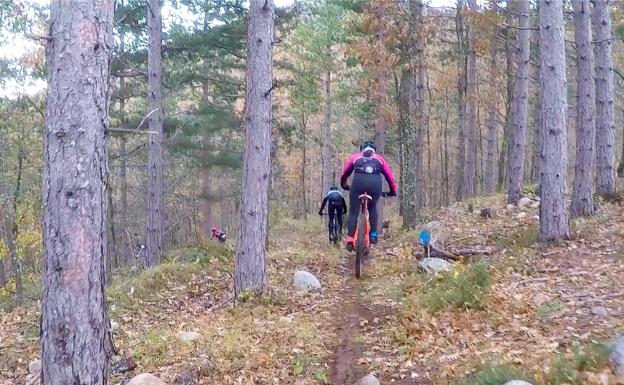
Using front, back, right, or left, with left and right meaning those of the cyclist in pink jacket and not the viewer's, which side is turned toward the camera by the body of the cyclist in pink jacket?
back

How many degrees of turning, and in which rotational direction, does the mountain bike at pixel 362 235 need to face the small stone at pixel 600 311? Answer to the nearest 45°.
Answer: approximately 135° to its right

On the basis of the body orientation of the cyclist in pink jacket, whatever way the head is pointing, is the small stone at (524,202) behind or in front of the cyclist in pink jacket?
in front

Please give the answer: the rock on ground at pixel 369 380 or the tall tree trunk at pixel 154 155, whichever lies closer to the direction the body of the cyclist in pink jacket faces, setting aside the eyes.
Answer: the tall tree trunk

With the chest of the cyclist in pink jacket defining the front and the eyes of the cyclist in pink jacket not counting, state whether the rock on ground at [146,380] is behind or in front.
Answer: behind

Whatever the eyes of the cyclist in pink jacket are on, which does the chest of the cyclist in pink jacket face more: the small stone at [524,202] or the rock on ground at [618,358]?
the small stone

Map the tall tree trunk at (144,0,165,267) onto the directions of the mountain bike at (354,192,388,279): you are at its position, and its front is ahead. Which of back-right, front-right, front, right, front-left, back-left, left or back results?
front-left

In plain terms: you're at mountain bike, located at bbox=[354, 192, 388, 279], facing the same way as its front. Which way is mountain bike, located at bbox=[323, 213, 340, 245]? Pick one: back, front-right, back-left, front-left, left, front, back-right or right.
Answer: front

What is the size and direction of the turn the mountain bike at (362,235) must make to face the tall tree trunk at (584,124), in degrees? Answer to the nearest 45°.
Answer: approximately 45° to its right

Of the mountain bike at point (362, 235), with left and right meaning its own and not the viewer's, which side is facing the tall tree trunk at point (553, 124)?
right

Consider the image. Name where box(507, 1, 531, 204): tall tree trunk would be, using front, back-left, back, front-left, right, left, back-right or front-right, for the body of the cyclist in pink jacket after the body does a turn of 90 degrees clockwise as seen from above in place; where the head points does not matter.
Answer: front-left

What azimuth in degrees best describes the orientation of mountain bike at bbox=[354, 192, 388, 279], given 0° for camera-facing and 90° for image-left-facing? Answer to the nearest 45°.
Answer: approximately 180°

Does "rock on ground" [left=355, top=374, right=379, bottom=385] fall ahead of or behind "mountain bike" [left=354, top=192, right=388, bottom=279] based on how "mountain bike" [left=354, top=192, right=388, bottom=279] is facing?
behind
